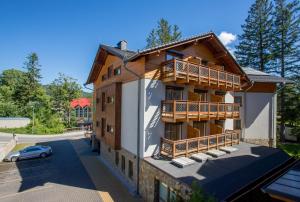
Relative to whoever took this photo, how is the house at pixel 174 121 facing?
facing the viewer and to the right of the viewer

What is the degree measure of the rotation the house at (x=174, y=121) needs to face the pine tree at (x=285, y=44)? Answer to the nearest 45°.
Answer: approximately 90° to its left

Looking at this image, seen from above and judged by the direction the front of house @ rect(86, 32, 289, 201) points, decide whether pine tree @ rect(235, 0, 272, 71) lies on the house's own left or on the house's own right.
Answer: on the house's own left

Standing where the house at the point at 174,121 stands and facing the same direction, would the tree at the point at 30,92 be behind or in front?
behind

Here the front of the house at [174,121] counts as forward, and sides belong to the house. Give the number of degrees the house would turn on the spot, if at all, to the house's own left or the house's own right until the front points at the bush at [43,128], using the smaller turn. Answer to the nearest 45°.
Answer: approximately 180°

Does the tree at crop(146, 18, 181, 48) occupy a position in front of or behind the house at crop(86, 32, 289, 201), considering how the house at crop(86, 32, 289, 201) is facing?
behind

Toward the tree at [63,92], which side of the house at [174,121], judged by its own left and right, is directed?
back
